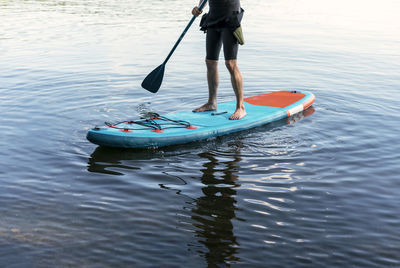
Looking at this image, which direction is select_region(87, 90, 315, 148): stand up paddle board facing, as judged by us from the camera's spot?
facing the viewer and to the left of the viewer
